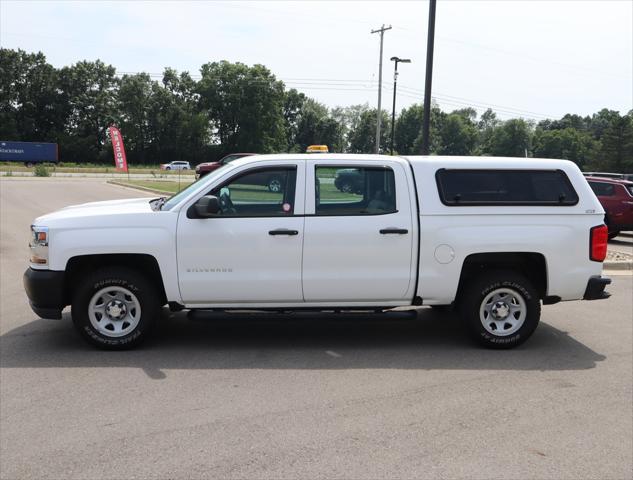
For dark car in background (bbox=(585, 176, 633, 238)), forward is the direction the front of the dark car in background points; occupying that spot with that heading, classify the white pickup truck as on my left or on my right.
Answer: on my left

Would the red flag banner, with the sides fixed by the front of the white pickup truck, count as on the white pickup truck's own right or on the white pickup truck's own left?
on the white pickup truck's own right

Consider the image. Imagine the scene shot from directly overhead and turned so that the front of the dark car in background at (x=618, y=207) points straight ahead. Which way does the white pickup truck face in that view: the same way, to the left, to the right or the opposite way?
to the left

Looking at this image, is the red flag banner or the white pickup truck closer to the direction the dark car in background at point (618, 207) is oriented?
the red flag banner

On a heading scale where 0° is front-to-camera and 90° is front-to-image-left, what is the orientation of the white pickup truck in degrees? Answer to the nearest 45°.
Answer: approximately 90°

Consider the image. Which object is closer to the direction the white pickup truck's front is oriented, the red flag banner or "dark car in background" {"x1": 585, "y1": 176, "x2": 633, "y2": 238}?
the red flag banner

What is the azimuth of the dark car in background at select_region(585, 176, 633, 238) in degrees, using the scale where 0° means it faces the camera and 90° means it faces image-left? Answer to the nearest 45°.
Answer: approximately 135°

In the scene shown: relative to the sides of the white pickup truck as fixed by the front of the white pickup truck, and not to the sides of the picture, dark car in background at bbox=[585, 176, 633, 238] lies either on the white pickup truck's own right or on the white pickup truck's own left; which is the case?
on the white pickup truck's own right

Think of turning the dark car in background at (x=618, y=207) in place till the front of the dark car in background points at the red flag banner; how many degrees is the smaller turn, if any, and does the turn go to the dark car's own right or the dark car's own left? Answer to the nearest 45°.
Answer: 0° — it already faces it
